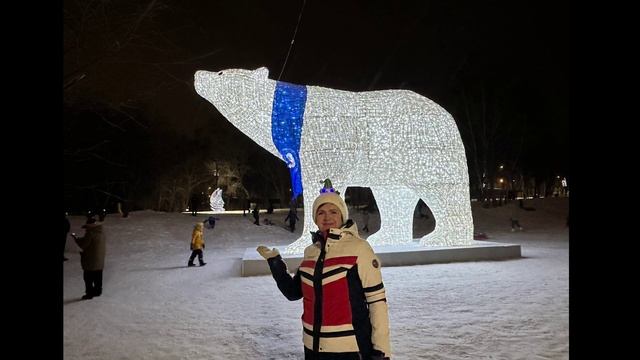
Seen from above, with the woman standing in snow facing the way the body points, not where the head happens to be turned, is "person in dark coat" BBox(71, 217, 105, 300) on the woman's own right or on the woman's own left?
on the woman's own right

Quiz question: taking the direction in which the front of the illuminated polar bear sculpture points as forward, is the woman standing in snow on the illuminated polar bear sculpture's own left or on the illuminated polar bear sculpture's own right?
on the illuminated polar bear sculpture's own left

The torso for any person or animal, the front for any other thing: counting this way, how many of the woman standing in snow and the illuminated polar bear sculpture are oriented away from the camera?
0

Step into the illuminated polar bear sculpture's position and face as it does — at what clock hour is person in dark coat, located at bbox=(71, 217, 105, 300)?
The person in dark coat is roughly at 11 o'clock from the illuminated polar bear sculpture.

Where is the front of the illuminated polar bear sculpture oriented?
to the viewer's left

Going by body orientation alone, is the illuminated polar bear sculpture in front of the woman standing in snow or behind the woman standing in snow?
behind

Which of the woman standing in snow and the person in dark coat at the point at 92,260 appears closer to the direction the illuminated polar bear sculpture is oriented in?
the person in dark coat

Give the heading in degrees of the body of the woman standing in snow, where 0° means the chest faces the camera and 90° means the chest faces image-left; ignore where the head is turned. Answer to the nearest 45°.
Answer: approximately 45°

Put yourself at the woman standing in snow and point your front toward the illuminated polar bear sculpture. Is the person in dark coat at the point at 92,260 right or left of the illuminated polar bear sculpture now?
left
